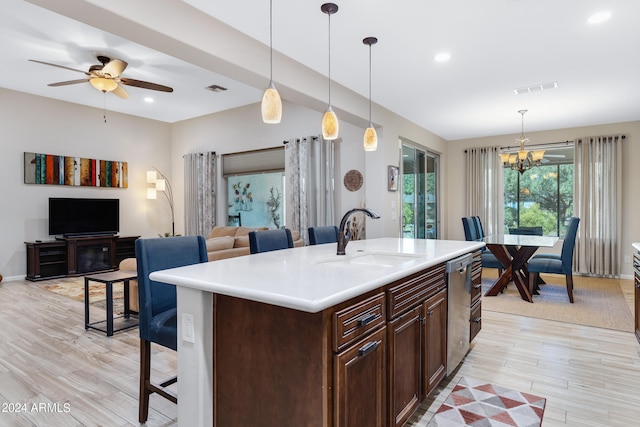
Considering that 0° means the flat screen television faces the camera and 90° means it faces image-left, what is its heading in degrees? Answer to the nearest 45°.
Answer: approximately 0°

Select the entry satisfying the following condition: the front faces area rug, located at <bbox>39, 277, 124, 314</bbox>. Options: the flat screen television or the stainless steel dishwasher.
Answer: the flat screen television

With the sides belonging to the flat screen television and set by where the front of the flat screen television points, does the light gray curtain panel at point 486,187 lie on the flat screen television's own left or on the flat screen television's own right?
on the flat screen television's own left

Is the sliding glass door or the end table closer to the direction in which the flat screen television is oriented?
the end table

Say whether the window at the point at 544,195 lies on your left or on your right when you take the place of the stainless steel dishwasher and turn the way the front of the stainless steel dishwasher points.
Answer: on your left

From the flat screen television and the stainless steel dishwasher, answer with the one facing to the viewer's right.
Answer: the stainless steel dishwasher

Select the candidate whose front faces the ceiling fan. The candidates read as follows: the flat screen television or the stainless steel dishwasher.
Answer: the flat screen television
